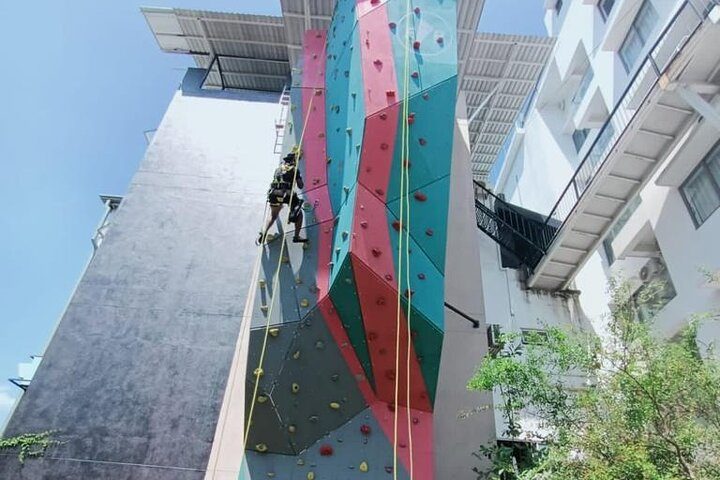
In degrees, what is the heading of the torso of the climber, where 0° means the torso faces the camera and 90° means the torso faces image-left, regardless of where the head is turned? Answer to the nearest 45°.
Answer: approximately 225°

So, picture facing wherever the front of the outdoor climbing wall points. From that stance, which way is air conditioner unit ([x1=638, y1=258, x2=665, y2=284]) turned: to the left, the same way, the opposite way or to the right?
to the right

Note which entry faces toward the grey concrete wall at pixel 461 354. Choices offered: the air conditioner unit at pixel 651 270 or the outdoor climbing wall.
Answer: the air conditioner unit

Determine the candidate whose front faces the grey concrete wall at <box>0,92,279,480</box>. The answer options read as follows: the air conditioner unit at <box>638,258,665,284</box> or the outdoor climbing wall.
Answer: the air conditioner unit

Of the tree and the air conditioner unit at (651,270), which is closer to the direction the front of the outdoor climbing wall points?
the tree

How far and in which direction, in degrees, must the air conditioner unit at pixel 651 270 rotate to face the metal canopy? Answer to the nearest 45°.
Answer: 0° — it already faces it

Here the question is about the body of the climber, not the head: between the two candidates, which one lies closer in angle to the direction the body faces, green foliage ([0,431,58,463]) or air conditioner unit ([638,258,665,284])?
the air conditioner unit
